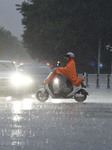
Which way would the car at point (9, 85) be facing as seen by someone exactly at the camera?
facing the viewer

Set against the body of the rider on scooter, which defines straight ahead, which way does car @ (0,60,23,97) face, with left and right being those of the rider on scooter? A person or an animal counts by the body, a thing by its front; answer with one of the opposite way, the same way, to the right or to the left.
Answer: to the left

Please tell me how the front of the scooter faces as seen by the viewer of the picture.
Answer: facing to the left of the viewer

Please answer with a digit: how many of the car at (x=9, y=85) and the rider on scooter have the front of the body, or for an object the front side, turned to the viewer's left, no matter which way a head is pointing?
1

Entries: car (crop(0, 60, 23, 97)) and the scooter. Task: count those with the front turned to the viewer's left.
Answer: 1

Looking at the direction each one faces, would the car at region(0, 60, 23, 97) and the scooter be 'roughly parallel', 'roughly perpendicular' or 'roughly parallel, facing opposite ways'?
roughly perpendicular

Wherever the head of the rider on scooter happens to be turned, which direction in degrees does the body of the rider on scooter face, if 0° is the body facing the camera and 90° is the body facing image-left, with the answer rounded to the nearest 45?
approximately 90°
